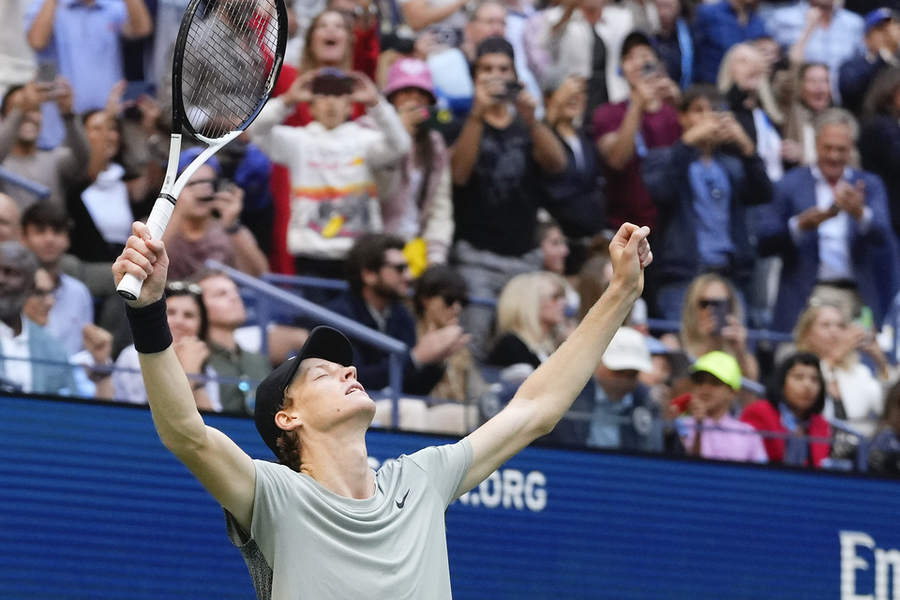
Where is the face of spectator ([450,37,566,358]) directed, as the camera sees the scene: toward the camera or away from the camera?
toward the camera

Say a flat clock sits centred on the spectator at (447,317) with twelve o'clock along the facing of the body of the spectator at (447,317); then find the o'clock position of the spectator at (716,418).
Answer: the spectator at (716,418) is roughly at 10 o'clock from the spectator at (447,317).

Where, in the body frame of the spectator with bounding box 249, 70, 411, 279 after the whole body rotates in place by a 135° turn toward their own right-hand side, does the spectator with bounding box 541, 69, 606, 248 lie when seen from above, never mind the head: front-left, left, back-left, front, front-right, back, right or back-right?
right

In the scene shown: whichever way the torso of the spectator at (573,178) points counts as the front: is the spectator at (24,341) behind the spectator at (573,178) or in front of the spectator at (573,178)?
in front

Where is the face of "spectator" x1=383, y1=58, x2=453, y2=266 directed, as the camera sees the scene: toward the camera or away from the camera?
toward the camera

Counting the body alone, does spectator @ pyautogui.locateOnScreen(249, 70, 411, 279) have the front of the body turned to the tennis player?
yes

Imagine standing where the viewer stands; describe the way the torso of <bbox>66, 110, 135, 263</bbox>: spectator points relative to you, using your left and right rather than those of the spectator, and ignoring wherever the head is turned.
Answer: facing the viewer and to the right of the viewer

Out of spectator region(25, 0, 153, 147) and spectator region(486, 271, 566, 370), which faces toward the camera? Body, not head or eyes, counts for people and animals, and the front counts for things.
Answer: spectator region(25, 0, 153, 147)

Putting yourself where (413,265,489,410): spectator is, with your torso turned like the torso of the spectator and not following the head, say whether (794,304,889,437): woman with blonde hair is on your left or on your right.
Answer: on your left

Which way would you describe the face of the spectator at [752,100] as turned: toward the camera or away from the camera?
toward the camera

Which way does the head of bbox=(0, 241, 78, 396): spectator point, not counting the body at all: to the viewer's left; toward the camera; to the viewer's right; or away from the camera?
toward the camera

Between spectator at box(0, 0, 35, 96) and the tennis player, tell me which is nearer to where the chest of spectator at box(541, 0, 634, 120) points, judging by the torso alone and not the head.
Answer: the tennis player

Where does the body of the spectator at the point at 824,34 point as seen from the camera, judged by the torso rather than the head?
toward the camera

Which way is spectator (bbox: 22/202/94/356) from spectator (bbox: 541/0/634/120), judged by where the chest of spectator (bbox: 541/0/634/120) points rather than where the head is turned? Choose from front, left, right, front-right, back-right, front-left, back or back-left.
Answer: front-right

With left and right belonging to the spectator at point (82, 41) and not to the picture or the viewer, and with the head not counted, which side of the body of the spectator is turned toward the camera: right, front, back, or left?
front
